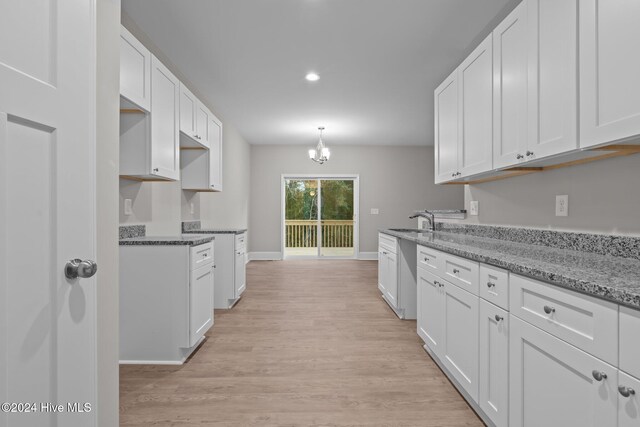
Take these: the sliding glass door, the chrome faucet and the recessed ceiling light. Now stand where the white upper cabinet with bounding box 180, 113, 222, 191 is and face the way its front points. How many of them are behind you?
0

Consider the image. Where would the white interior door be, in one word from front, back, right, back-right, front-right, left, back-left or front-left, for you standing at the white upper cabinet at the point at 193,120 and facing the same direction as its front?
right

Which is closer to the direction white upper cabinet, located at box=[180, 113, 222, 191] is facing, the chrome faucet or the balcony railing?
the chrome faucet

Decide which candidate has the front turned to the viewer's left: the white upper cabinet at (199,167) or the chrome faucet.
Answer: the chrome faucet

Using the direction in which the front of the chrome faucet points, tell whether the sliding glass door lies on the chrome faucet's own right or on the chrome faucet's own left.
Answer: on the chrome faucet's own right

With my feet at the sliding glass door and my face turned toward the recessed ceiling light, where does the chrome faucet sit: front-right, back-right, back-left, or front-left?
front-left

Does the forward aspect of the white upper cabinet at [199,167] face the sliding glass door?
no

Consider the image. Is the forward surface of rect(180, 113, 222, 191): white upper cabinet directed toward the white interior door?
no

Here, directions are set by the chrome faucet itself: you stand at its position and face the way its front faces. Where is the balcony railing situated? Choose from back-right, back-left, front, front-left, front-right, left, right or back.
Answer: front-right

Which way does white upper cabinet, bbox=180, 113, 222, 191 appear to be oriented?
to the viewer's right

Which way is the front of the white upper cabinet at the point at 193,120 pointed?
to the viewer's right

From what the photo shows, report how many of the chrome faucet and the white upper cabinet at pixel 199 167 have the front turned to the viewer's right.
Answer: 1

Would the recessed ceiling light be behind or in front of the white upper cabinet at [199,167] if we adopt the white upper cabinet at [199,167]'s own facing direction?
in front

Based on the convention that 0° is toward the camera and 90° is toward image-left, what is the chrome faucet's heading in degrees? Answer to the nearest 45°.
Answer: approximately 90°

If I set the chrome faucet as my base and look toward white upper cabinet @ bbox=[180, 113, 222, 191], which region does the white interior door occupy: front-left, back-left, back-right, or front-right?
front-left

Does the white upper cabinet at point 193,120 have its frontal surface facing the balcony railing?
no
